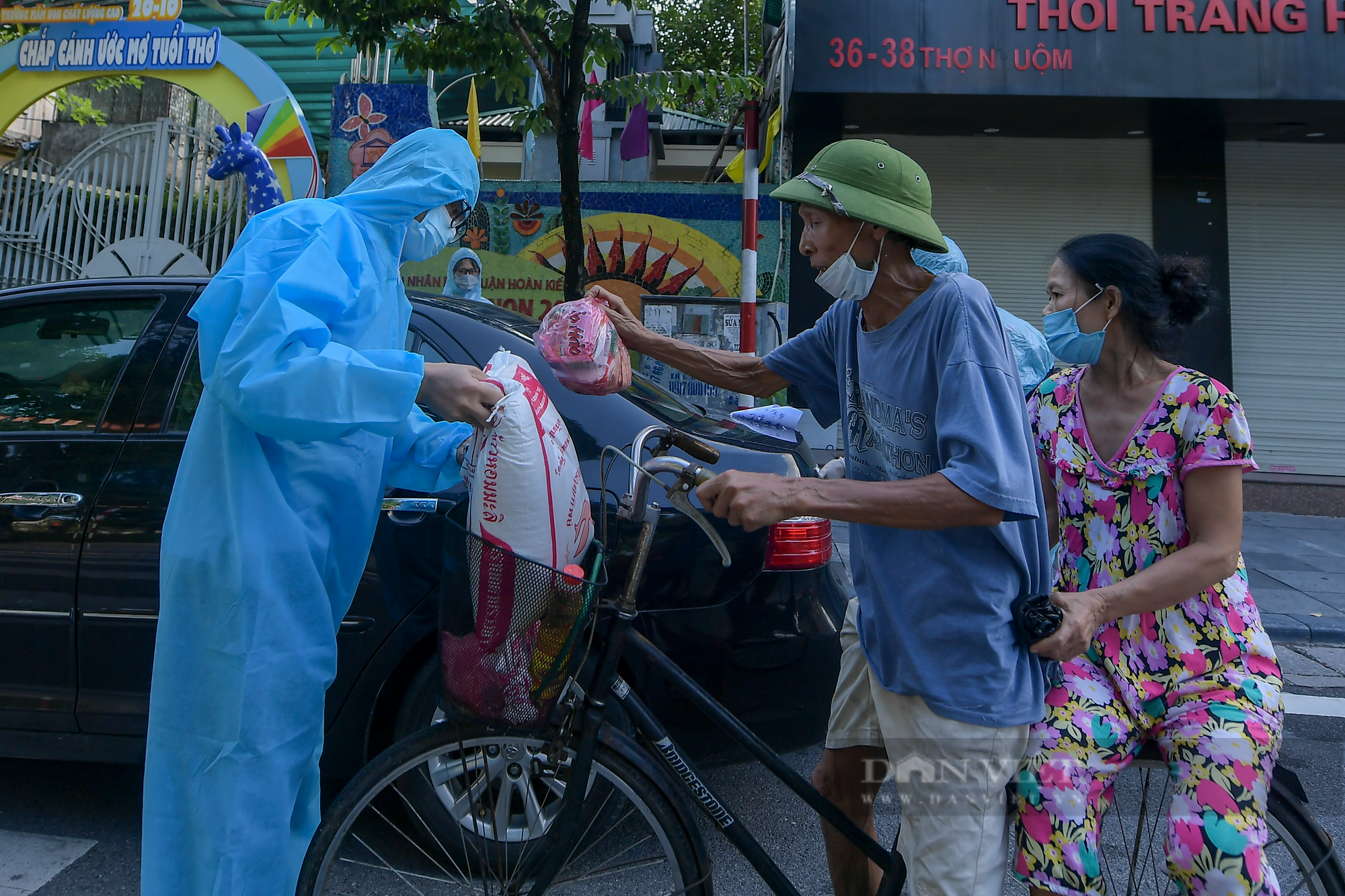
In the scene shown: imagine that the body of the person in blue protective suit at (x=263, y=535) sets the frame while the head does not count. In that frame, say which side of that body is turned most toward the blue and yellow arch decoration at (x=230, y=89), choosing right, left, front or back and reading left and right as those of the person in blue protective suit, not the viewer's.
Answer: left

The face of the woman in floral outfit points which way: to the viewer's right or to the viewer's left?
to the viewer's left

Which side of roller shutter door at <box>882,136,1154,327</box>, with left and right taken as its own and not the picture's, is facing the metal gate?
right

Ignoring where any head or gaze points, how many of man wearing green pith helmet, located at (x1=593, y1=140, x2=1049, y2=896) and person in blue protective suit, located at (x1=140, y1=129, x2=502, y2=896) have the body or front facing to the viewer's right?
1

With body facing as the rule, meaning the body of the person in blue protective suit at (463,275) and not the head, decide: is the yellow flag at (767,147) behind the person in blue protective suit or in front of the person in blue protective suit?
behind

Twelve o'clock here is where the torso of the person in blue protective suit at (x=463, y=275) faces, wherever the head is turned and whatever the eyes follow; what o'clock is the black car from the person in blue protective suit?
The black car is roughly at 12 o'clock from the person in blue protective suit.

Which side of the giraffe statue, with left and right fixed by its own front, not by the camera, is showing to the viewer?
left

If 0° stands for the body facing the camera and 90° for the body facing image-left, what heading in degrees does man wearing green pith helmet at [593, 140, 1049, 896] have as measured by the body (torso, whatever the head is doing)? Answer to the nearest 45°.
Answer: approximately 45°

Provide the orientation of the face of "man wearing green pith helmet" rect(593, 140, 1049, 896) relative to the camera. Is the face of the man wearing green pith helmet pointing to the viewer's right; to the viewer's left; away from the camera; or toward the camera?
to the viewer's left

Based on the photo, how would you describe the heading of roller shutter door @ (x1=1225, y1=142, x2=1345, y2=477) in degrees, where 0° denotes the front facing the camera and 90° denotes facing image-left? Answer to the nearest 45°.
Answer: approximately 0°
